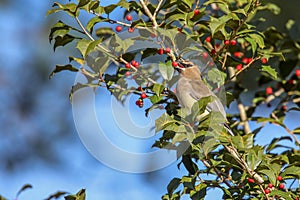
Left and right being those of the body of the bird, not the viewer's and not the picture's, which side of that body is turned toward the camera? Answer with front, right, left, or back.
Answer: left

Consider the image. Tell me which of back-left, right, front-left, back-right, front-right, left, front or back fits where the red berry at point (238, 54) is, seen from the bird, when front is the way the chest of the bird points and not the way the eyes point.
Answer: back-right
